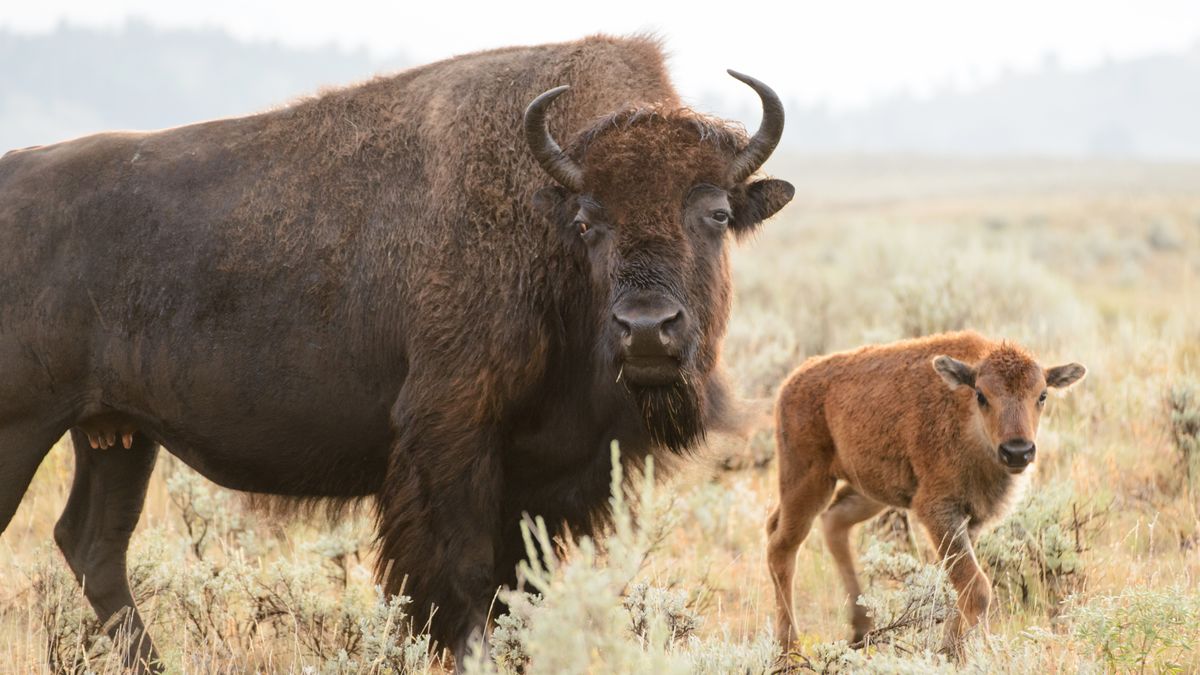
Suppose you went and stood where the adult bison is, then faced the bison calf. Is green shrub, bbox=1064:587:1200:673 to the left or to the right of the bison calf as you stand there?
right

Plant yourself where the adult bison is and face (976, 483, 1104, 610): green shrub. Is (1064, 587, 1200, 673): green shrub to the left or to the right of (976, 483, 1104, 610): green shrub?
right

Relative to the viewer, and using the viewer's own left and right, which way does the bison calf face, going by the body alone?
facing the viewer and to the right of the viewer

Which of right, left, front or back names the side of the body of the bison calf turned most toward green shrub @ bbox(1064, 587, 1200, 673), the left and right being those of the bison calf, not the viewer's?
front

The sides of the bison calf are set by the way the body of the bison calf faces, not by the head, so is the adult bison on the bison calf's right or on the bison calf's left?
on the bison calf's right
